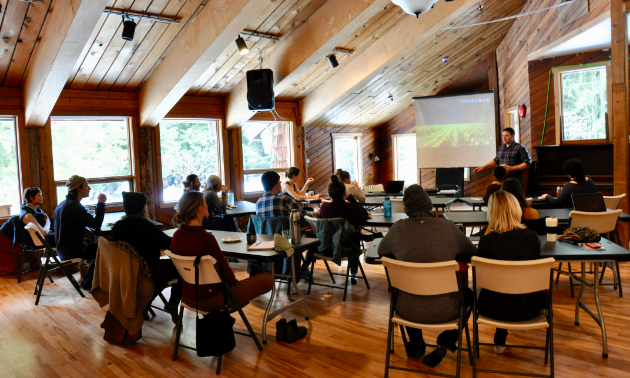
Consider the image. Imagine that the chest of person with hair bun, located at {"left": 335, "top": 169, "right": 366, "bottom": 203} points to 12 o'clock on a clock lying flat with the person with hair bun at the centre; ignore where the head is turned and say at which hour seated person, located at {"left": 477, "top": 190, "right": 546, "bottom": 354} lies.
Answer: The seated person is roughly at 4 o'clock from the person with hair bun.

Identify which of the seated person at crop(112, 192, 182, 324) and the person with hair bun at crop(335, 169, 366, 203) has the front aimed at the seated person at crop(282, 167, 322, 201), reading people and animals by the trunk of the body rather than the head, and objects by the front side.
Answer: the seated person at crop(112, 192, 182, 324)

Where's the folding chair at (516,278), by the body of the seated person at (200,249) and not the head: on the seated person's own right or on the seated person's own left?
on the seated person's own right

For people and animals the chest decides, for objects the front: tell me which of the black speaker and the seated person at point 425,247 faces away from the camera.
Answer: the seated person

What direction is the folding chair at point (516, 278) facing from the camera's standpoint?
away from the camera

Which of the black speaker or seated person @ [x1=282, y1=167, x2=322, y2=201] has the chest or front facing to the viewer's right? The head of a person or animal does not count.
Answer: the seated person

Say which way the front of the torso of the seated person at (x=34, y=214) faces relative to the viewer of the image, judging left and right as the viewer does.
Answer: facing to the right of the viewer

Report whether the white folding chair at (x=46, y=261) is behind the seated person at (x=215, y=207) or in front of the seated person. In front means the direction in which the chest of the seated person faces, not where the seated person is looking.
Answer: behind

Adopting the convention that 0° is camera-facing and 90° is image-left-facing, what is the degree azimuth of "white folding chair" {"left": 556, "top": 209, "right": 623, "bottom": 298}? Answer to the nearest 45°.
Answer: approximately 135°

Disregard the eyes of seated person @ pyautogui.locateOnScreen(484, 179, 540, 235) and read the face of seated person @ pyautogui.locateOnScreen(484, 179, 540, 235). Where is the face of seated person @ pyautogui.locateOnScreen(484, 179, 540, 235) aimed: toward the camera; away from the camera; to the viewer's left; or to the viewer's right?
away from the camera

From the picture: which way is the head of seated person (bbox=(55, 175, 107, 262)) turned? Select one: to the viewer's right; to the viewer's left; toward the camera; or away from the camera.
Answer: to the viewer's right

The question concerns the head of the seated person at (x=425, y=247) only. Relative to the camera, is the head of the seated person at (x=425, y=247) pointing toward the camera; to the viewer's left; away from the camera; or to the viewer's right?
away from the camera

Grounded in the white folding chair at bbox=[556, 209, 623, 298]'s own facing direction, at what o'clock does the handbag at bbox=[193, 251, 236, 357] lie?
The handbag is roughly at 9 o'clock from the white folding chair.
